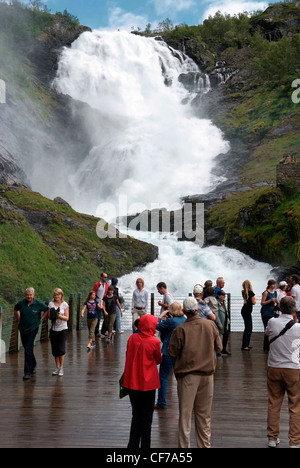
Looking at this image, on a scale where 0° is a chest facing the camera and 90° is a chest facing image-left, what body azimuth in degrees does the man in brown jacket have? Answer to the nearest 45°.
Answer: approximately 180°

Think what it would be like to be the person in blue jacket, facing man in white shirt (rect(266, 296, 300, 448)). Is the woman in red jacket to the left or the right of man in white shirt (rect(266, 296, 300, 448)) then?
right

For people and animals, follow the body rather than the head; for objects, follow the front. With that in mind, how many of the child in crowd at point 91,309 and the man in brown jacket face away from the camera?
1

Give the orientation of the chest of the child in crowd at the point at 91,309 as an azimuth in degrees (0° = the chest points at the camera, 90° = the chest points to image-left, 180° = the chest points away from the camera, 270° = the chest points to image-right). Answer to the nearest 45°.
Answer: approximately 0°

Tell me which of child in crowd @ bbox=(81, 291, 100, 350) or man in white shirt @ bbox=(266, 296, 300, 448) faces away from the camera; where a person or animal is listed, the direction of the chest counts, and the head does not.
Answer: the man in white shirt

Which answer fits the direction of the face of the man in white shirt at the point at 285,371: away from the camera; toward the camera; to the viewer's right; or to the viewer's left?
away from the camera

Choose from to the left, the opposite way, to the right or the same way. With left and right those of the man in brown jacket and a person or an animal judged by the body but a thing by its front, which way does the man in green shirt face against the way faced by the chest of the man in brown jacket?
the opposite way

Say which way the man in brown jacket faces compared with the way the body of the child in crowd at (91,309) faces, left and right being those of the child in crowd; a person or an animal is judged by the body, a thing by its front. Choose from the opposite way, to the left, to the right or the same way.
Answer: the opposite way

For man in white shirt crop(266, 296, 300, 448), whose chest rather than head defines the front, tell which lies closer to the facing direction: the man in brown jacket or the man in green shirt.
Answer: the man in green shirt

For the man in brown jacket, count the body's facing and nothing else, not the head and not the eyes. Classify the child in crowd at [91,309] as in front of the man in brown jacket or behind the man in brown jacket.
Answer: in front

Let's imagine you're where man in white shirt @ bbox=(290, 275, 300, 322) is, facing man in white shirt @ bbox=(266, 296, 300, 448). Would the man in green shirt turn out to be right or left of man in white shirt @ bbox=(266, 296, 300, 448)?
right

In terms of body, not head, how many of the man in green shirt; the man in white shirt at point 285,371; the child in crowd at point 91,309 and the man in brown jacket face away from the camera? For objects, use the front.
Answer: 2

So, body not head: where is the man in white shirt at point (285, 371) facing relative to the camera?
away from the camera
